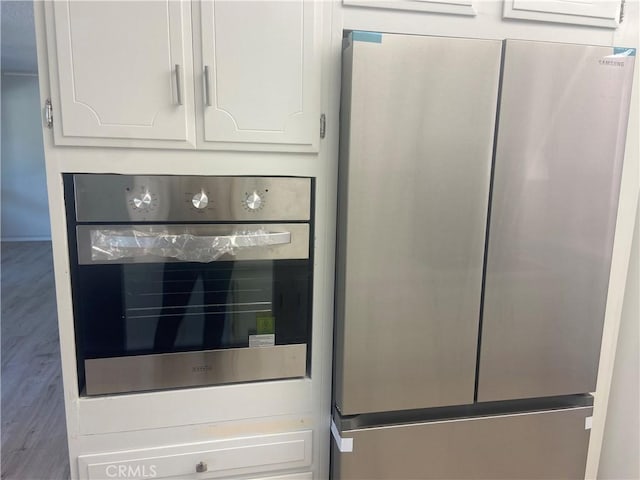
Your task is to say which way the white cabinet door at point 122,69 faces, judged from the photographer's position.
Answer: facing the viewer

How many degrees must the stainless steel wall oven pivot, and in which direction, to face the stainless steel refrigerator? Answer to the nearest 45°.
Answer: approximately 90° to its left

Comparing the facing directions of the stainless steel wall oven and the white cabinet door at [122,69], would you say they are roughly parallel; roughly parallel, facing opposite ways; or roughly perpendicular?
roughly parallel

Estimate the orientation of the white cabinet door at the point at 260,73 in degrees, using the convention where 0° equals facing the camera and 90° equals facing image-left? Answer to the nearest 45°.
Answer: approximately 0°

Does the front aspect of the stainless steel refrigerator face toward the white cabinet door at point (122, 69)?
no

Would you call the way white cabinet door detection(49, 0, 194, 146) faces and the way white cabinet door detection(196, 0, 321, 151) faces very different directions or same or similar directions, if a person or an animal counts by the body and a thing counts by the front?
same or similar directions

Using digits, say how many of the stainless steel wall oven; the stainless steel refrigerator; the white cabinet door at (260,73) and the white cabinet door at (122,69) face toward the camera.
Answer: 4

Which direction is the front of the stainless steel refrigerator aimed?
toward the camera

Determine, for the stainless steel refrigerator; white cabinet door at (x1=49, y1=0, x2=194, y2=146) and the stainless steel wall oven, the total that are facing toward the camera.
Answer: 3

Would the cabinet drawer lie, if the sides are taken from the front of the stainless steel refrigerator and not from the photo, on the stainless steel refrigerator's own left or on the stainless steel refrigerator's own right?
on the stainless steel refrigerator's own right
